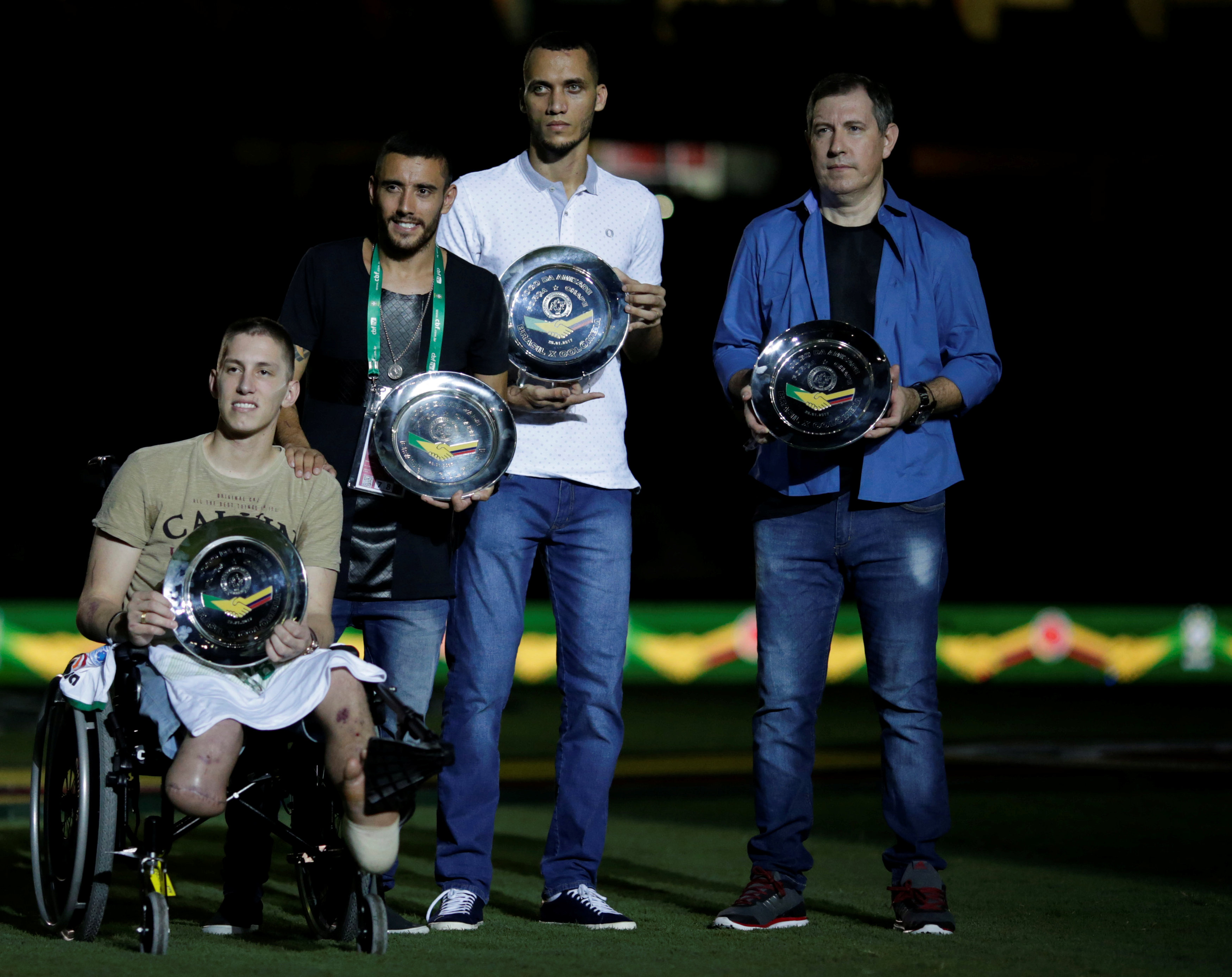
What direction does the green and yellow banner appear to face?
toward the camera

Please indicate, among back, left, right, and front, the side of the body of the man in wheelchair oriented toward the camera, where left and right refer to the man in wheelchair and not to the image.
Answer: front

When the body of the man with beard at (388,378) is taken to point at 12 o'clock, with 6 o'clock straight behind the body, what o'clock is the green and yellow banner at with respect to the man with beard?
The green and yellow banner is roughly at 7 o'clock from the man with beard.

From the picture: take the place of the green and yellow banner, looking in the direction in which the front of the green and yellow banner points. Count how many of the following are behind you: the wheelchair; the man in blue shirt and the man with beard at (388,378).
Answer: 0

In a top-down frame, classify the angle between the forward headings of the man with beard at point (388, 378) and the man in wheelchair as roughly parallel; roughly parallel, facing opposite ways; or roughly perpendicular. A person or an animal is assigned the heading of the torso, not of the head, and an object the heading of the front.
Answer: roughly parallel

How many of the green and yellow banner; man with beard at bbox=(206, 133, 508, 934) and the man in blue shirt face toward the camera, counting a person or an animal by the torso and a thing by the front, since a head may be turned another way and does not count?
3

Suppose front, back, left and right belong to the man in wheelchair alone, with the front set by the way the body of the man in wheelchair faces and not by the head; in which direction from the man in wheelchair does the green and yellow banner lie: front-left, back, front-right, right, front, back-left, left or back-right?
back-left

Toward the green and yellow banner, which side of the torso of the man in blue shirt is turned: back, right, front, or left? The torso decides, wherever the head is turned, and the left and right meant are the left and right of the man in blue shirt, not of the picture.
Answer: back

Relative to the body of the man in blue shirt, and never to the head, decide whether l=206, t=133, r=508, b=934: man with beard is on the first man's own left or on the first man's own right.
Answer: on the first man's own right

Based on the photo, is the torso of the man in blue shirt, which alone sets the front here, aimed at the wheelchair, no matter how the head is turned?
no

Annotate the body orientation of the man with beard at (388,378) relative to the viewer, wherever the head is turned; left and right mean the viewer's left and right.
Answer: facing the viewer

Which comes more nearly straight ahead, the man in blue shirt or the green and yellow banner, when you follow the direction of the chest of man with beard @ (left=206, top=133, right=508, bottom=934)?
the man in blue shirt

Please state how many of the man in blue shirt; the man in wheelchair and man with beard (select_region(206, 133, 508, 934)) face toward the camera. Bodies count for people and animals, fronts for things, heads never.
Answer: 3

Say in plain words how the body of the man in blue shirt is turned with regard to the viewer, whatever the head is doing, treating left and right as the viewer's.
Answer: facing the viewer

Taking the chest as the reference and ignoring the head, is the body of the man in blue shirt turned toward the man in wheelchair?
no

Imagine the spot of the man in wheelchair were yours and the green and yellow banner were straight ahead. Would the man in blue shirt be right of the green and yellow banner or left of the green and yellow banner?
right

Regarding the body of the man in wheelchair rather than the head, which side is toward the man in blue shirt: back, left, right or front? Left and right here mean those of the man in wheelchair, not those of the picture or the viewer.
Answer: left
